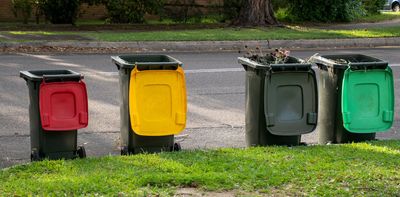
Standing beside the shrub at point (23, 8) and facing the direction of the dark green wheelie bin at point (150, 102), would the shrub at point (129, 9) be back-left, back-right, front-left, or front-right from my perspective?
front-left

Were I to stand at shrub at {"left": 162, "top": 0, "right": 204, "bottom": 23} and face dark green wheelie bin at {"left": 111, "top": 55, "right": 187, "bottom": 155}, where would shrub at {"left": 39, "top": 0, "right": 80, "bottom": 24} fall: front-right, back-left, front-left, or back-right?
front-right

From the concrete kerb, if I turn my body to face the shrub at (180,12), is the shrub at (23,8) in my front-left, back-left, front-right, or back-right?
front-left

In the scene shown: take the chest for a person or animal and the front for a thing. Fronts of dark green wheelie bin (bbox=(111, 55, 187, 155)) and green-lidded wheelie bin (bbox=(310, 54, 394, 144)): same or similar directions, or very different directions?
same or similar directions

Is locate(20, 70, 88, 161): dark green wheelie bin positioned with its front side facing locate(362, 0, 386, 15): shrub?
no

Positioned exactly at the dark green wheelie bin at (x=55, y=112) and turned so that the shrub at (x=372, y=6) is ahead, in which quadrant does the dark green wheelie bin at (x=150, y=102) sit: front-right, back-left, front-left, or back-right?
front-right

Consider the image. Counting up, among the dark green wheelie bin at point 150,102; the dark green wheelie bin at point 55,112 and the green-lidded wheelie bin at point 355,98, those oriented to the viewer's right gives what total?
0
